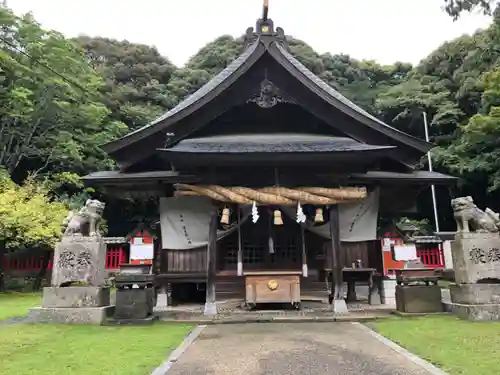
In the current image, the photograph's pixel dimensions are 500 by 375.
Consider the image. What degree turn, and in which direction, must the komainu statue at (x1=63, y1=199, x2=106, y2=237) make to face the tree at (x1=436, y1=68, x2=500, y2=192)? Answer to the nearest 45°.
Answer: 0° — it already faces it

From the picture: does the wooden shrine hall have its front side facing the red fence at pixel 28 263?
no

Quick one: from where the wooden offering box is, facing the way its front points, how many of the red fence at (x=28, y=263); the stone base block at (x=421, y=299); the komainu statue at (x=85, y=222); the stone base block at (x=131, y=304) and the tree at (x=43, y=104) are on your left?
1

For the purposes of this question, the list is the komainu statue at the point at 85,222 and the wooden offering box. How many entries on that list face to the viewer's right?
1

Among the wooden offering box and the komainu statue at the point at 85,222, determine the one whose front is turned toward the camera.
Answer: the wooden offering box

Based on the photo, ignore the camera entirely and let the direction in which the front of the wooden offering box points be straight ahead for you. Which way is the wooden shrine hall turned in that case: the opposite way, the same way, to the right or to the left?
the same way

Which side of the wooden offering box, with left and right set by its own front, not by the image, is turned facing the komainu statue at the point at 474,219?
left

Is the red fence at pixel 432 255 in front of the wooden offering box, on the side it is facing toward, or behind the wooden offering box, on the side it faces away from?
behind

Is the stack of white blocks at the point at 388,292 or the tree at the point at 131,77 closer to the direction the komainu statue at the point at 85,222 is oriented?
the stack of white blocks

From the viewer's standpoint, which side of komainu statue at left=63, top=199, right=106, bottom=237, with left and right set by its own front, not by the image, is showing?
right

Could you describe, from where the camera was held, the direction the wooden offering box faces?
facing the viewer

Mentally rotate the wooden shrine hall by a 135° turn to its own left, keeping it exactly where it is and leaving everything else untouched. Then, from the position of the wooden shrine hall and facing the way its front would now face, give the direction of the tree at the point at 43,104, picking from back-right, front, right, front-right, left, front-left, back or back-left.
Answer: left

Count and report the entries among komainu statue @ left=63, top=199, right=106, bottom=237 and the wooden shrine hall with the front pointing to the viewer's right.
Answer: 1

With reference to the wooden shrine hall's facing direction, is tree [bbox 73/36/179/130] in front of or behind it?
behind

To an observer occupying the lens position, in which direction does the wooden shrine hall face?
facing the viewer

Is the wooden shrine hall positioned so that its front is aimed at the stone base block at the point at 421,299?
no

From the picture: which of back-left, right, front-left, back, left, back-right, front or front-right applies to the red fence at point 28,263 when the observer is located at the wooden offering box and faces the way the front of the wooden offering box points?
back-right

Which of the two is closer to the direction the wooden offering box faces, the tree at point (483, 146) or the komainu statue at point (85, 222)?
the komainu statue
